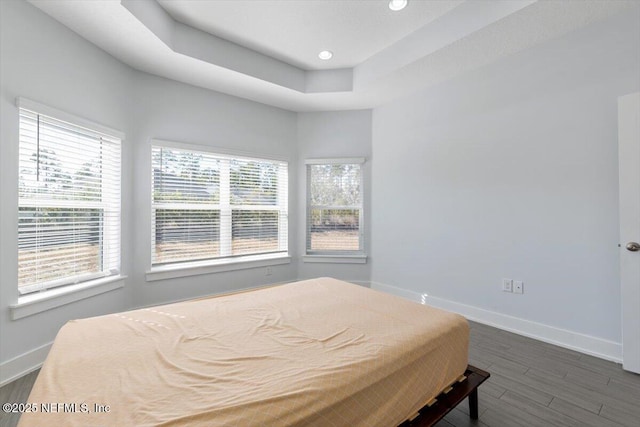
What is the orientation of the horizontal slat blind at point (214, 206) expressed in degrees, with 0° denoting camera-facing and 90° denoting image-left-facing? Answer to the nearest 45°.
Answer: approximately 315°

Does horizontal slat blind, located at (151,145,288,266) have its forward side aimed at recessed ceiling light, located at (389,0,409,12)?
yes

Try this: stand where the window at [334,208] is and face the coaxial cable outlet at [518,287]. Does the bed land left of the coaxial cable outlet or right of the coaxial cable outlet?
right
